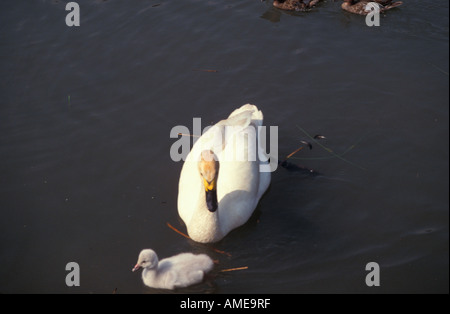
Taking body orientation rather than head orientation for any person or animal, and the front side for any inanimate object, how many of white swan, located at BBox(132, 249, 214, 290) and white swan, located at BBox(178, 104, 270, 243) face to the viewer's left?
1

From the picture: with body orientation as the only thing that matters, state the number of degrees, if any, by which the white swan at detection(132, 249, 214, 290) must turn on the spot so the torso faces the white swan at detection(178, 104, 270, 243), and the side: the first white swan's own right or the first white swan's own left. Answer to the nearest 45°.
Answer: approximately 135° to the first white swan's own right

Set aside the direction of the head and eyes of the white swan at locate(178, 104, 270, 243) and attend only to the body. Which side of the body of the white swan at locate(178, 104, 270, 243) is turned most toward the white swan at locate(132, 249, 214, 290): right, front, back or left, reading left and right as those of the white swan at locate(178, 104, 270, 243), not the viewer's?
front

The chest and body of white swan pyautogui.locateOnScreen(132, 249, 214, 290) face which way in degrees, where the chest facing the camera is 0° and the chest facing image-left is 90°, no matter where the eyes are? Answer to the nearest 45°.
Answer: approximately 90°

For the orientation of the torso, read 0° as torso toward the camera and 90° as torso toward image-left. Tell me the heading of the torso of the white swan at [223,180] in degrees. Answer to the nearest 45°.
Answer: approximately 0°

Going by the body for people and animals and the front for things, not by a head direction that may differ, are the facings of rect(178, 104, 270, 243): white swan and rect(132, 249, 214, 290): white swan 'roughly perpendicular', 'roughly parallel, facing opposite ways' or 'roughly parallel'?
roughly perpendicular
